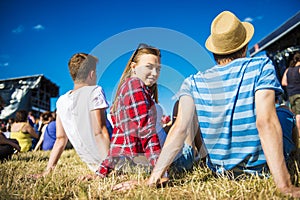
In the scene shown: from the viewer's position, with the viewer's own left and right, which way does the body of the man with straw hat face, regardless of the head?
facing away from the viewer

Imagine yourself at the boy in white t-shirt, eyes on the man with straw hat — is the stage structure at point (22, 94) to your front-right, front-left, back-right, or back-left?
back-left

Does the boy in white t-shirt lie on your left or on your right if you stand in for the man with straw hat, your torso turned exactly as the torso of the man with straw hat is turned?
on your left

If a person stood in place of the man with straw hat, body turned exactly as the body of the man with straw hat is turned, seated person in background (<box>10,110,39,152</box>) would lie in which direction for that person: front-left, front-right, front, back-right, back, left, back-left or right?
front-left

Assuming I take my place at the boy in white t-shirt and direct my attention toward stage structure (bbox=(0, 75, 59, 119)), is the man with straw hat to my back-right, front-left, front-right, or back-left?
back-right

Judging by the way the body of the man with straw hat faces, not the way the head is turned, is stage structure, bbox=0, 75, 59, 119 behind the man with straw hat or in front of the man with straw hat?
in front

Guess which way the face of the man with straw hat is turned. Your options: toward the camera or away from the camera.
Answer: away from the camera
